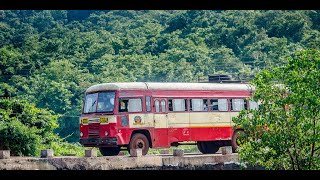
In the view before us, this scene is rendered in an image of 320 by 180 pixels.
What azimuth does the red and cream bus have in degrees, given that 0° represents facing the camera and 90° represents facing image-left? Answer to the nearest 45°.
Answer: approximately 45°

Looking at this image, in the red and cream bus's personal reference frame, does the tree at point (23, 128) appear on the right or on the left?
on its right
